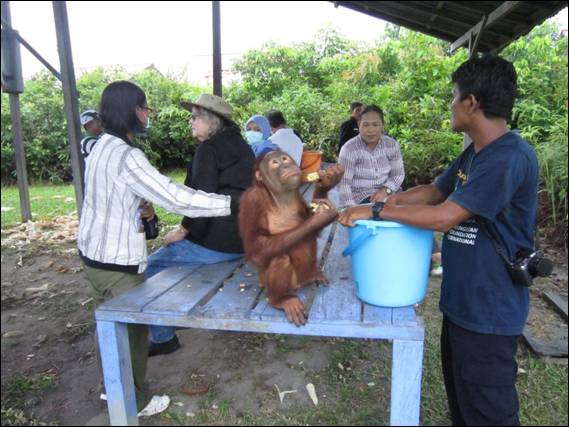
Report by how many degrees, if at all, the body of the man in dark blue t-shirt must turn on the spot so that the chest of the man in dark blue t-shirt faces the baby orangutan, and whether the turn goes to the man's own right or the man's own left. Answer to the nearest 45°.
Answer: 0° — they already face it

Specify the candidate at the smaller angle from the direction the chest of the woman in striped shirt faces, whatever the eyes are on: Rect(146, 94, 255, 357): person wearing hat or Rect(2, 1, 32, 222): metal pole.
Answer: the person wearing hat

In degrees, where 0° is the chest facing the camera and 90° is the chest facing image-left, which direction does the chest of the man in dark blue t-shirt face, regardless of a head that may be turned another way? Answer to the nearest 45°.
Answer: approximately 90°

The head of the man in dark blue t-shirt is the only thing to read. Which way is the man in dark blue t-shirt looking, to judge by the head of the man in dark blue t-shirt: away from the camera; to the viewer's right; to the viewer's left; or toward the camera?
to the viewer's left

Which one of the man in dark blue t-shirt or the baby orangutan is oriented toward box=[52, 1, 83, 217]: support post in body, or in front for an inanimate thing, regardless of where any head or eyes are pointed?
the man in dark blue t-shirt

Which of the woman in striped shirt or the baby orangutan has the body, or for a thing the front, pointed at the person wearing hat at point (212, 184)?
the woman in striped shirt
